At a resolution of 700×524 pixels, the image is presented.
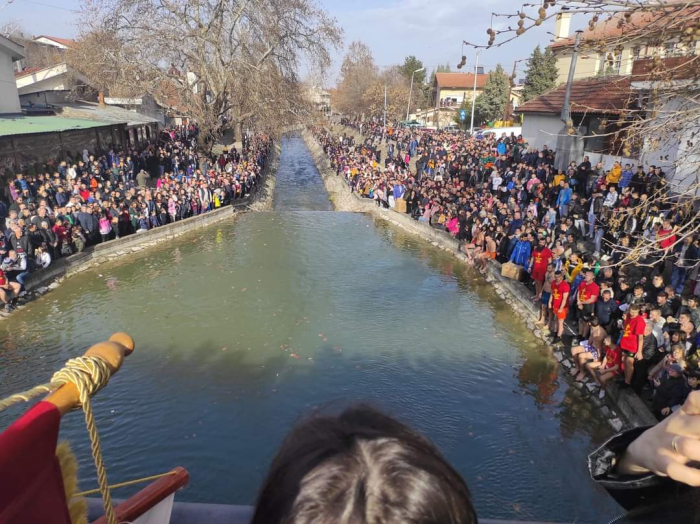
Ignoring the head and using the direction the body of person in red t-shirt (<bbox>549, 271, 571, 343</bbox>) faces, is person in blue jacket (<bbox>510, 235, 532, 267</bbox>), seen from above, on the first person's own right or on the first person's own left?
on the first person's own right

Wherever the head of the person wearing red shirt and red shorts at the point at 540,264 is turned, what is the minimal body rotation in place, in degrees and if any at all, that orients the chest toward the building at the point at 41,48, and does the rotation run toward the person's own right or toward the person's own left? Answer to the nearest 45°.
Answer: approximately 90° to the person's own right

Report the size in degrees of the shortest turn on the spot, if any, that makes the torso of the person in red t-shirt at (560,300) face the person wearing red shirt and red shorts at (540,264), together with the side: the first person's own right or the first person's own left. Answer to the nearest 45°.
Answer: approximately 135° to the first person's own right

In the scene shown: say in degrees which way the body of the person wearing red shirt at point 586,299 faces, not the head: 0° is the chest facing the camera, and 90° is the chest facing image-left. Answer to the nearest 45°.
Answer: approximately 45°

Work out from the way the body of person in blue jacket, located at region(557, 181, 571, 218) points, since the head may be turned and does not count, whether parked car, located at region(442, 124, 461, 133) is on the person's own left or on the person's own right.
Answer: on the person's own right

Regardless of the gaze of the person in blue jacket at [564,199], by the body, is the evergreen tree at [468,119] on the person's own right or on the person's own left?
on the person's own right

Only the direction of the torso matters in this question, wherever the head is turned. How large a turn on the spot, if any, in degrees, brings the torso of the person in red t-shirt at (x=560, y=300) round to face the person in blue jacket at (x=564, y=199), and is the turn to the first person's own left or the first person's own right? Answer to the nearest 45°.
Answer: approximately 135° to the first person's own right

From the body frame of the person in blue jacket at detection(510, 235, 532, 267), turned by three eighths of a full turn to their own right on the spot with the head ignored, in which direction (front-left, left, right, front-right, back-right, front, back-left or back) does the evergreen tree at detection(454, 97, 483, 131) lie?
front
